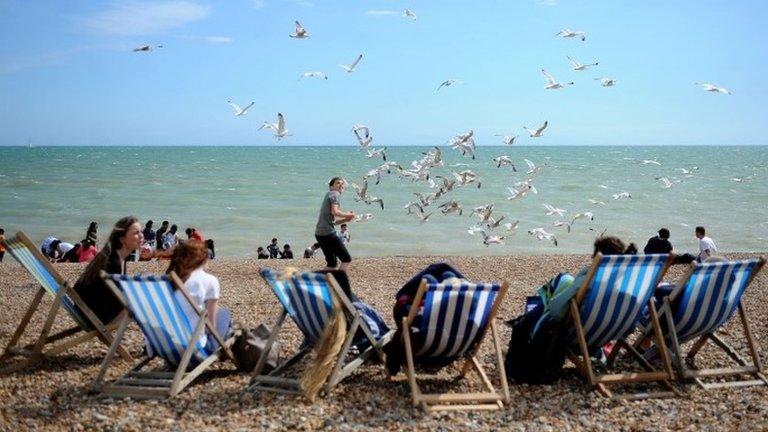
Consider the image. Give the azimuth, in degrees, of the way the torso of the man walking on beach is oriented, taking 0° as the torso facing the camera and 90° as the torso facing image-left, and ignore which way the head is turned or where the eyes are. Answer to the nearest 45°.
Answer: approximately 270°

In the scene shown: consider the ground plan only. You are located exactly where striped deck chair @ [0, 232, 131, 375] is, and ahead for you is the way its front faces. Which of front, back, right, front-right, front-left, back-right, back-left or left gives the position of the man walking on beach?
front

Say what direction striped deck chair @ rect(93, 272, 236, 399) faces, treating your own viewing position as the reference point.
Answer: facing away from the viewer and to the right of the viewer

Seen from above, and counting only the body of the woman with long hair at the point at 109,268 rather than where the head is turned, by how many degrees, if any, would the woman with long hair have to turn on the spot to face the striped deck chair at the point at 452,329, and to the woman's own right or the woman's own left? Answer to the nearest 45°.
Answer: approximately 45° to the woman's own right

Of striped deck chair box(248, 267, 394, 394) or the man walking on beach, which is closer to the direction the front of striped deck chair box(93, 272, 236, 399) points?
the man walking on beach

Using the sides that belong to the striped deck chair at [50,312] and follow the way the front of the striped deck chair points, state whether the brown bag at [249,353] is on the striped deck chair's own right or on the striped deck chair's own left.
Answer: on the striped deck chair's own right

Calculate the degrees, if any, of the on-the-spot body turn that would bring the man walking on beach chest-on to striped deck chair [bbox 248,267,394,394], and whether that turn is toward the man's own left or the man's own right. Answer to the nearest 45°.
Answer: approximately 90° to the man's own right

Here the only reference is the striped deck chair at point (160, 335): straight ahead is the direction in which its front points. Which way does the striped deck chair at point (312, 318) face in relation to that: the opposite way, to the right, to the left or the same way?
the same way

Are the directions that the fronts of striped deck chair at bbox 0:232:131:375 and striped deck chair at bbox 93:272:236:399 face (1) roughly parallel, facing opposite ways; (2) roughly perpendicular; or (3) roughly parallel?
roughly parallel

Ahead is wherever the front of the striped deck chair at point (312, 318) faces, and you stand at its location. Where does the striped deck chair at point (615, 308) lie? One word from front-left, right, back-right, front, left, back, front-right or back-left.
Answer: front-right

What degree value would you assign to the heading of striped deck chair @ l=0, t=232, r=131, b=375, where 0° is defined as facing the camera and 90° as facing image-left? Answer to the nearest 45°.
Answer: approximately 225°

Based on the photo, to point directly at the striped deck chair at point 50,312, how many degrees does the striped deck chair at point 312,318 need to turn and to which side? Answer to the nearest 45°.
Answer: approximately 135° to its left
